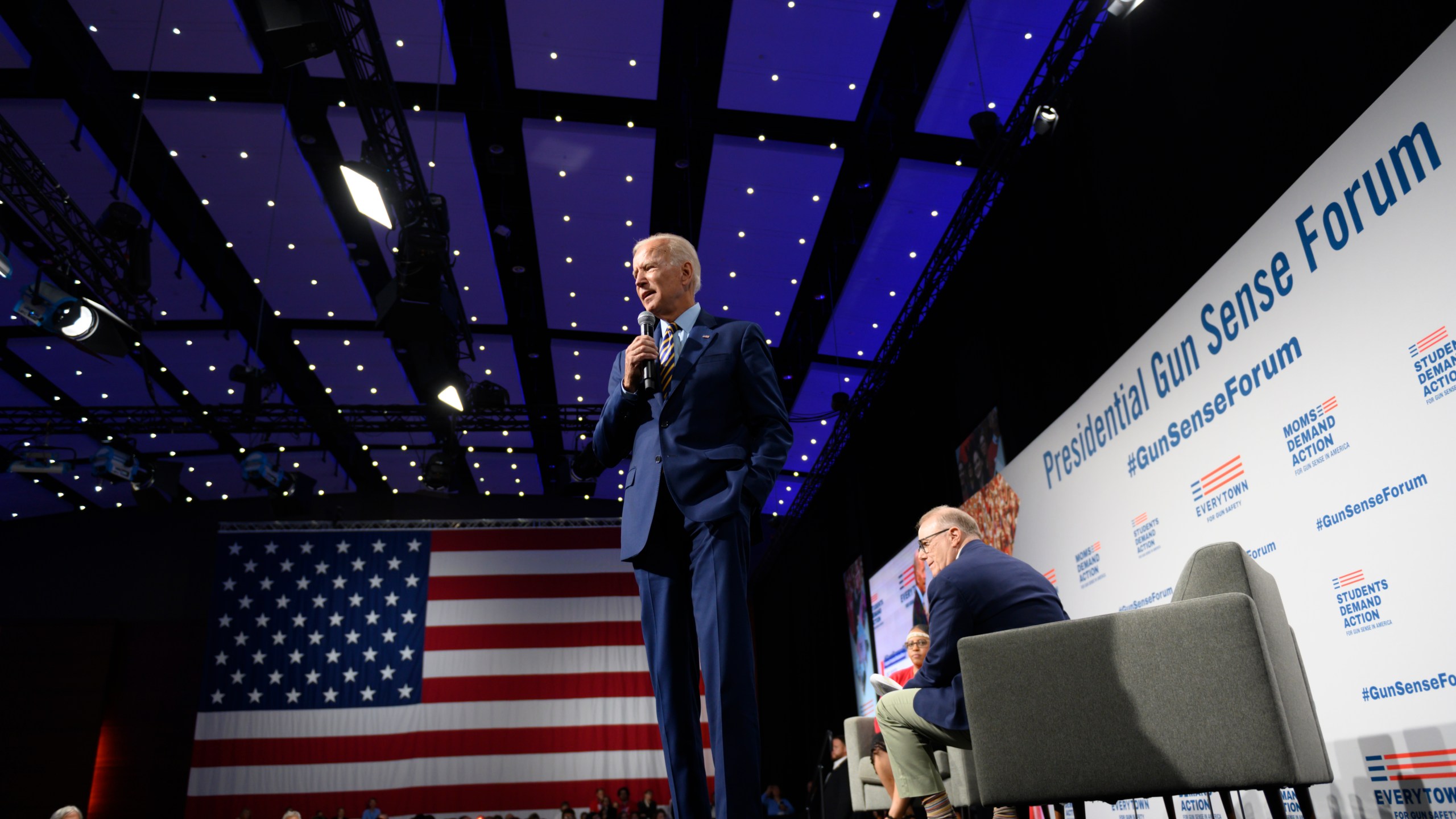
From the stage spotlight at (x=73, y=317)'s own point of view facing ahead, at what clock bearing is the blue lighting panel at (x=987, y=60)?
The blue lighting panel is roughly at 12 o'clock from the stage spotlight.

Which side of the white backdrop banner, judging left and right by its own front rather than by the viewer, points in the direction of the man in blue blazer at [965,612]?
front

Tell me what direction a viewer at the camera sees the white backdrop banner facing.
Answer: facing the viewer and to the left of the viewer

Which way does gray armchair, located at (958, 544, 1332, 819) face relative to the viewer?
to the viewer's left

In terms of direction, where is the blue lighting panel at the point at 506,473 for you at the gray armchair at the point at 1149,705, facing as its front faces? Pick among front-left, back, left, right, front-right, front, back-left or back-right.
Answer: front-right

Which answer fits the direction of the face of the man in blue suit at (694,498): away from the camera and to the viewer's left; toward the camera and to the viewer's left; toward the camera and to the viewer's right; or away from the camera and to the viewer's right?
toward the camera and to the viewer's left

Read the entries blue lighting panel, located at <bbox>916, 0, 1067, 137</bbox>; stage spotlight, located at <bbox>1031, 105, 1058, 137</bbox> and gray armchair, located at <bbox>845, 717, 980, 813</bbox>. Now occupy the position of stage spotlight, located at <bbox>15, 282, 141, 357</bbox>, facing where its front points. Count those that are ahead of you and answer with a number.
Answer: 3

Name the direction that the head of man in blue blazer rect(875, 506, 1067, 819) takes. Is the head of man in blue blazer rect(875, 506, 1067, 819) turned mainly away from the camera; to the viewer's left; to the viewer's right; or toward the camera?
to the viewer's left

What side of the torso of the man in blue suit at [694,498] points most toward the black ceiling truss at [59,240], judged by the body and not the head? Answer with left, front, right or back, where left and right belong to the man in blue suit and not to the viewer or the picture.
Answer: right

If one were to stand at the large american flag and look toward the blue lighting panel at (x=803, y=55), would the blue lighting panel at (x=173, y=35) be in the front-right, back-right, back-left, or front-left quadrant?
front-right

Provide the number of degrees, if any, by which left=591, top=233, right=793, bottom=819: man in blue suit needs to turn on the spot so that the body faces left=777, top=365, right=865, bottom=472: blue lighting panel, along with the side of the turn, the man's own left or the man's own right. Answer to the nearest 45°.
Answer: approximately 135° to the man's own right

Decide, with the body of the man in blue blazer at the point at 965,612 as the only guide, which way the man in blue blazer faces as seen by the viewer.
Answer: to the viewer's left

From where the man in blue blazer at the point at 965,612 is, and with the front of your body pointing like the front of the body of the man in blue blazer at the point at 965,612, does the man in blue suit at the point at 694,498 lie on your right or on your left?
on your left
